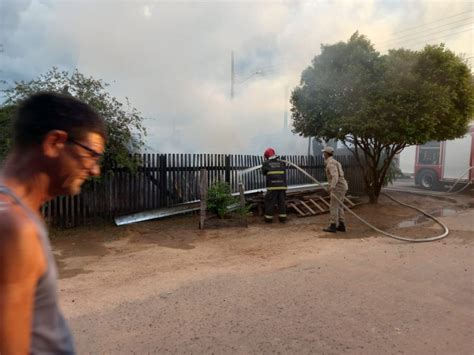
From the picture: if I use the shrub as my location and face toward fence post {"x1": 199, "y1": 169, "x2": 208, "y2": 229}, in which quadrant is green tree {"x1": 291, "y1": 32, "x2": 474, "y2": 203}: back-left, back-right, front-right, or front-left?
back-left

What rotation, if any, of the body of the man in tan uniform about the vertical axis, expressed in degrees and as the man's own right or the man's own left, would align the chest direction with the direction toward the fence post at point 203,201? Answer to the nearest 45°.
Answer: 0° — they already face it

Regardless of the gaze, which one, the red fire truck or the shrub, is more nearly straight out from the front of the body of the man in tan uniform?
the shrub

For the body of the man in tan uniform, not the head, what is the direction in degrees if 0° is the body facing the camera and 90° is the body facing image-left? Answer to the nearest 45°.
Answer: approximately 90°

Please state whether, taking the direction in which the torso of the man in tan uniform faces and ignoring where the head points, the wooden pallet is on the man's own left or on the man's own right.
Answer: on the man's own right

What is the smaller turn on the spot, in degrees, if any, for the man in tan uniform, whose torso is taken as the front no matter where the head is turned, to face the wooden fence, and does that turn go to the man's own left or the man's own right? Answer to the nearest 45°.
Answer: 0° — they already face it
